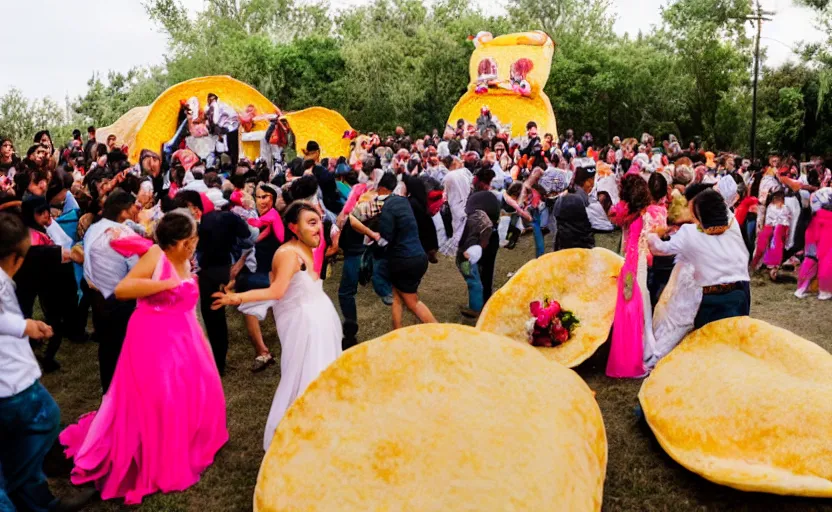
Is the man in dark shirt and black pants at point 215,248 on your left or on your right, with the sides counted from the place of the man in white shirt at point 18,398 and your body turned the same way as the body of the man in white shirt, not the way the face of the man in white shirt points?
on your left

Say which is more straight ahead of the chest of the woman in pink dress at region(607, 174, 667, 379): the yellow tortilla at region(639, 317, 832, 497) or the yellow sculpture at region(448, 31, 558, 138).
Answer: the yellow sculpture

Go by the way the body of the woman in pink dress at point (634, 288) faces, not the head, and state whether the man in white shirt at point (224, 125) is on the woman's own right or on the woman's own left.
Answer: on the woman's own left

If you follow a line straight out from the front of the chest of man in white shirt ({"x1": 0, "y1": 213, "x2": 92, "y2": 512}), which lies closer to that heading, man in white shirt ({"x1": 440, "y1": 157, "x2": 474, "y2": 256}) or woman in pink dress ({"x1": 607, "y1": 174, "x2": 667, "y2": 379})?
the woman in pink dress

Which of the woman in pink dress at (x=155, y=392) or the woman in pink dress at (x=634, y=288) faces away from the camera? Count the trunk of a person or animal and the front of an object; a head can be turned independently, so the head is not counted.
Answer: the woman in pink dress at (x=634, y=288)

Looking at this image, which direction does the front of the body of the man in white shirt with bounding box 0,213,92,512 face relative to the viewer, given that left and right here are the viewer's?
facing to the right of the viewer

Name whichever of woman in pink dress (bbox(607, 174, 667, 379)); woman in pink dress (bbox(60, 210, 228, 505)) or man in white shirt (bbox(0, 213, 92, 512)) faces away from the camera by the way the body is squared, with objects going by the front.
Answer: woman in pink dress (bbox(607, 174, 667, 379))
